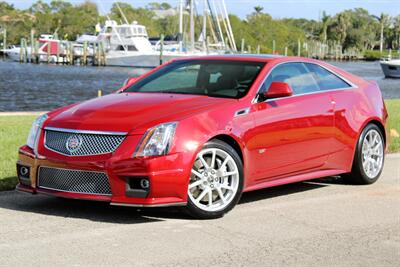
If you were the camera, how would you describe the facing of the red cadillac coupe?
facing the viewer and to the left of the viewer
